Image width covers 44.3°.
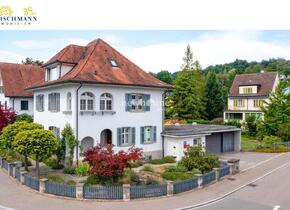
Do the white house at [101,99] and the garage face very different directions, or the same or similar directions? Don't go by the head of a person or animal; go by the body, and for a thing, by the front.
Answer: same or similar directions

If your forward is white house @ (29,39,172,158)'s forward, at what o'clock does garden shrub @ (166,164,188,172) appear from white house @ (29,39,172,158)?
The garden shrub is roughly at 12 o'clock from the white house.

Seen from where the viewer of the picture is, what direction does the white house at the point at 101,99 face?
facing the viewer and to the right of the viewer

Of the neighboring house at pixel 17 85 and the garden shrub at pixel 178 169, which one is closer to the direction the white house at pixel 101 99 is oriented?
the garden shrub

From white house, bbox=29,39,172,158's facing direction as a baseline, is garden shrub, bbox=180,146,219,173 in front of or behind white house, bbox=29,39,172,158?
in front

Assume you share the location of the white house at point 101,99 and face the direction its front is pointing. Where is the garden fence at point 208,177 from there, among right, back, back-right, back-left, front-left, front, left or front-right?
front

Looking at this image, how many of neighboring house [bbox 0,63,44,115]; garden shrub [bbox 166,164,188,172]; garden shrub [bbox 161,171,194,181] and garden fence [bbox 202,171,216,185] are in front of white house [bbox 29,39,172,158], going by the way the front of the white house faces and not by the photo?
3

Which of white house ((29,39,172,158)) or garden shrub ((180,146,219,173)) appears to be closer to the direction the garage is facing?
the garden shrub

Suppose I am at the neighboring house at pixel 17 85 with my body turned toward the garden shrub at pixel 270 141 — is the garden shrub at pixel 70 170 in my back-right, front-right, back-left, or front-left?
front-right

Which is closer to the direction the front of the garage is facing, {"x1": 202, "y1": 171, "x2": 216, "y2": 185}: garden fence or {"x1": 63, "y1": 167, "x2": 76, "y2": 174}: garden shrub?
the garden fence

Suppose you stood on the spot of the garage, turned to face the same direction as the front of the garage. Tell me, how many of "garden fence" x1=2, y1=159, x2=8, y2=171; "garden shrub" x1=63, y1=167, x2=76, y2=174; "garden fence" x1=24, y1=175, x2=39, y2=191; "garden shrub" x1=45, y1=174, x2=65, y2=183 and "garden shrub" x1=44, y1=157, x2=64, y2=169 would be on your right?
5

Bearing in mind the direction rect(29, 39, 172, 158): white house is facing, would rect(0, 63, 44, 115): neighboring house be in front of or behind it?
behind

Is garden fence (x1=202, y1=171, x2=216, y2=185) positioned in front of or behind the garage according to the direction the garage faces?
in front

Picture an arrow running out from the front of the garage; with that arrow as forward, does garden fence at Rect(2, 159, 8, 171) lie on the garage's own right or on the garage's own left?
on the garage's own right

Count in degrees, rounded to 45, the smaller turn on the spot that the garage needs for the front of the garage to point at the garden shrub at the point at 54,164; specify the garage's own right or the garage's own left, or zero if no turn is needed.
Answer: approximately 90° to the garage's own right

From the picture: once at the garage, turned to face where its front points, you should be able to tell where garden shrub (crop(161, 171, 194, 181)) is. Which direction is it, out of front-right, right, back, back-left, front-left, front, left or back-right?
front-right

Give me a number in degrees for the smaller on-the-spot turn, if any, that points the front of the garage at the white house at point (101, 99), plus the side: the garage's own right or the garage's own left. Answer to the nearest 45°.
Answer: approximately 90° to the garage's own right
